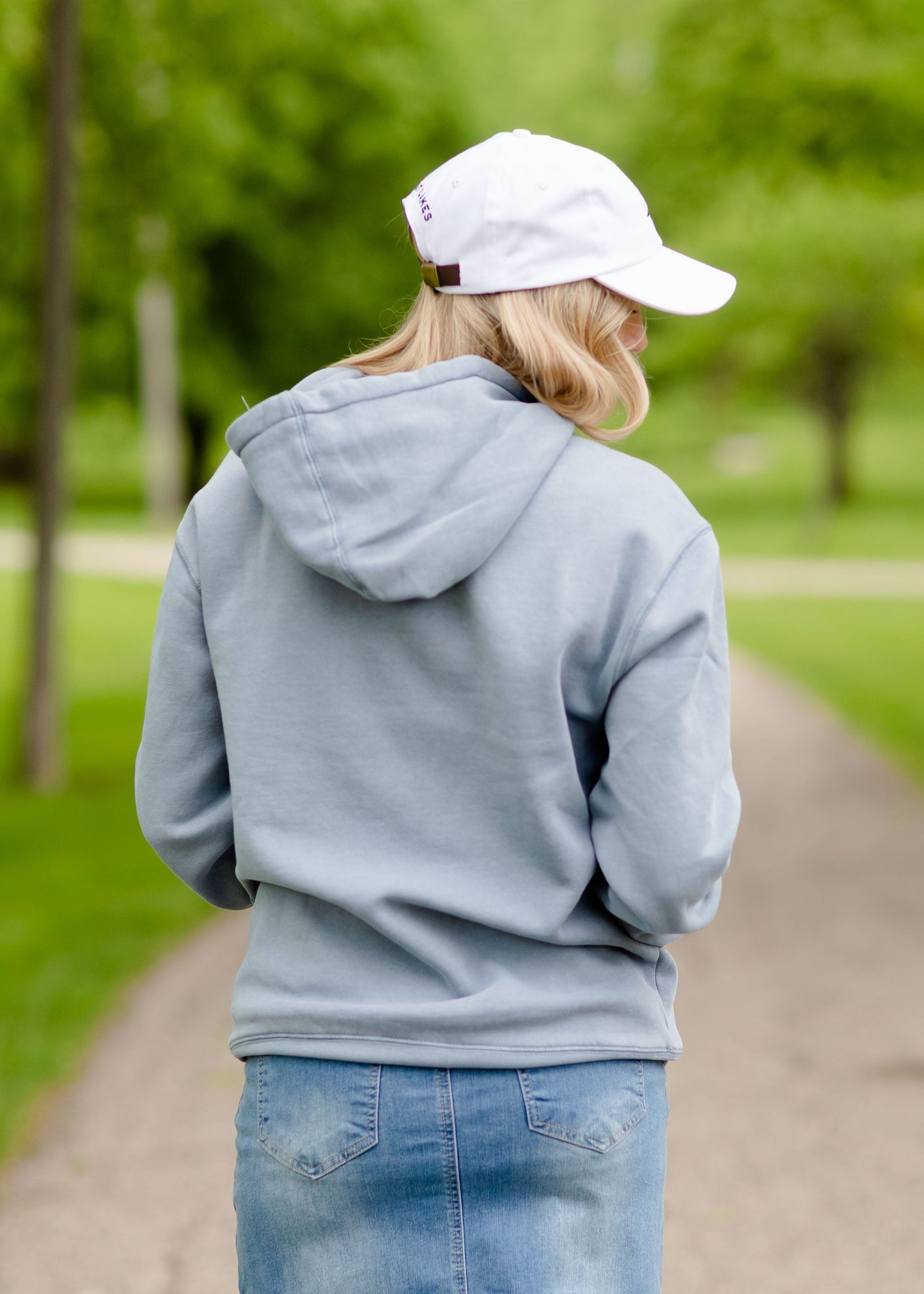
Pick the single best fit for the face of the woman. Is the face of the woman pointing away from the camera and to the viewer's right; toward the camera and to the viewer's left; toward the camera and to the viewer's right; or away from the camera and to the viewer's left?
away from the camera and to the viewer's right

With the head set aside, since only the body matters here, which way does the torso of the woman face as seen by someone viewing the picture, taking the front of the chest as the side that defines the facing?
away from the camera

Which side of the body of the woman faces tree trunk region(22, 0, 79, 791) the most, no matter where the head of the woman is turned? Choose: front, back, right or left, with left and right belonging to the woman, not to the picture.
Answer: front

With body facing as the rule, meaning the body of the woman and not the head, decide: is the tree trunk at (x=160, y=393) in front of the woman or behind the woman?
in front
